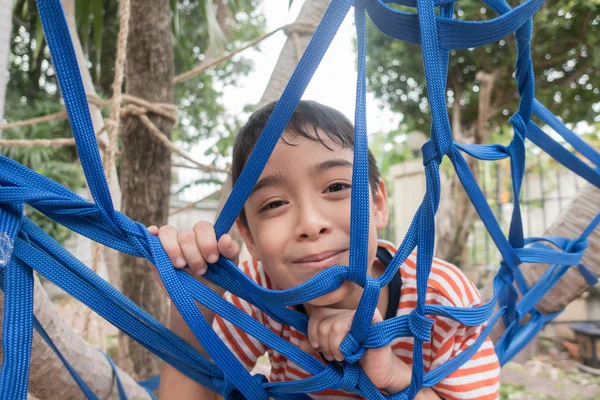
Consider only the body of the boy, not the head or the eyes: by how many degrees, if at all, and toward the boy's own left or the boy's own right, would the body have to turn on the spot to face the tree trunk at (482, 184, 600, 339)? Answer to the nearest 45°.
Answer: approximately 135° to the boy's own left

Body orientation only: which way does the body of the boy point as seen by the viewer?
toward the camera

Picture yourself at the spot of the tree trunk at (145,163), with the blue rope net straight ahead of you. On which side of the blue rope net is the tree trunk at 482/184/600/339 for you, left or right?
left

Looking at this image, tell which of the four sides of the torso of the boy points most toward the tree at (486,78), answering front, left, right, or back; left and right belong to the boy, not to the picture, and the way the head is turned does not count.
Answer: back

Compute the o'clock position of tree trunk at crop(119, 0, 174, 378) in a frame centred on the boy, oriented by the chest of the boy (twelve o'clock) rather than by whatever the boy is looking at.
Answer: The tree trunk is roughly at 5 o'clock from the boy.

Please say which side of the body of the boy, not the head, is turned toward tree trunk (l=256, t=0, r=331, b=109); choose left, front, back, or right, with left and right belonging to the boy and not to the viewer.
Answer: back

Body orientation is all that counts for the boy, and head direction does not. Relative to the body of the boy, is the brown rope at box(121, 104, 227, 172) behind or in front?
behind

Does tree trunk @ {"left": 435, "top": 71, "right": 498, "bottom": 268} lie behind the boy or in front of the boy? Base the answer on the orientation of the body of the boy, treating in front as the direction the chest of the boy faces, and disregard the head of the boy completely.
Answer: behind
